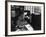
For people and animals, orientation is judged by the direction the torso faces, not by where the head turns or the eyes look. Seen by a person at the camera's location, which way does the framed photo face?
facing the viewer and to the right of the viewer
